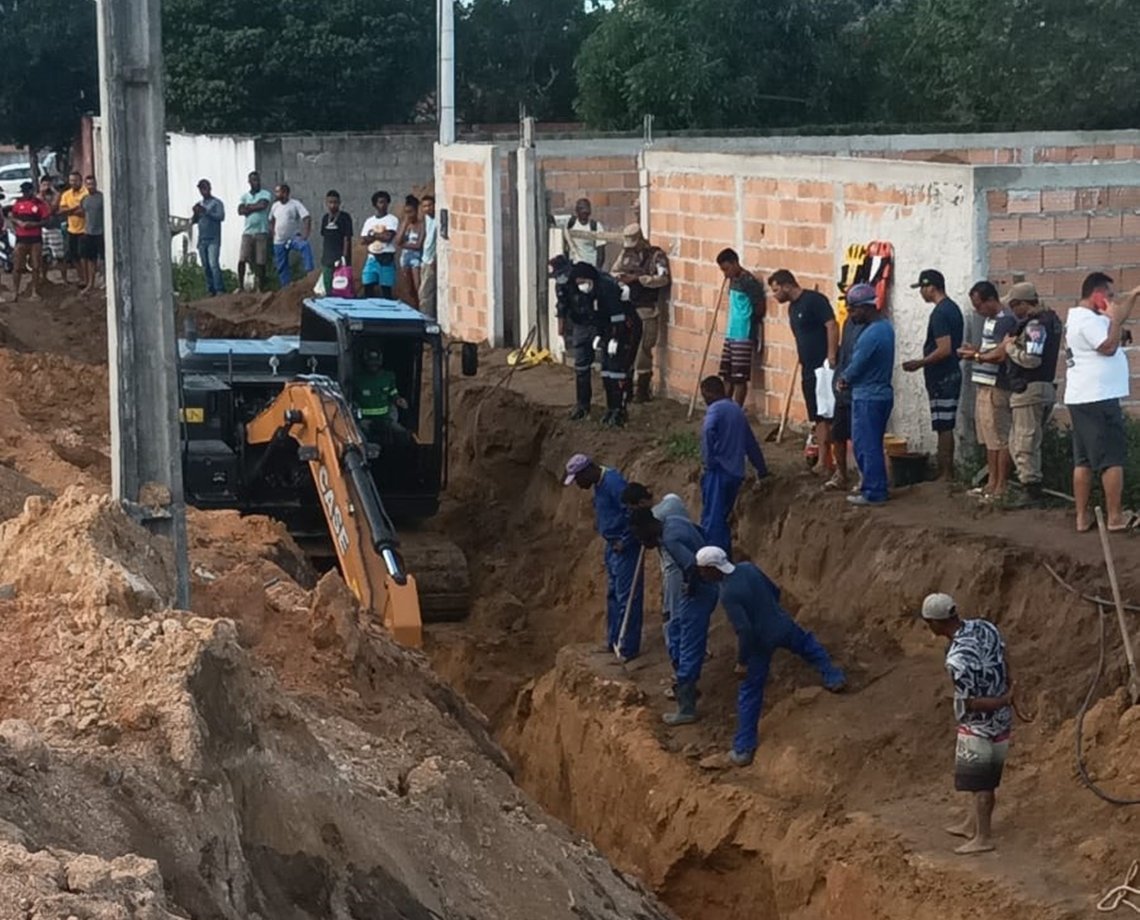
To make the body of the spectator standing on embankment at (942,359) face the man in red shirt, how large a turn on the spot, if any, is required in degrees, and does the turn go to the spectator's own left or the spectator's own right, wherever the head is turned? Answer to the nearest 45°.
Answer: approximately 45° to the spectator's own right

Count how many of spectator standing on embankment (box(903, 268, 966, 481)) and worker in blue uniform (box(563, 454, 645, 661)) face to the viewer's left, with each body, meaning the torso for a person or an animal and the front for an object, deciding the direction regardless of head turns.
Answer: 2

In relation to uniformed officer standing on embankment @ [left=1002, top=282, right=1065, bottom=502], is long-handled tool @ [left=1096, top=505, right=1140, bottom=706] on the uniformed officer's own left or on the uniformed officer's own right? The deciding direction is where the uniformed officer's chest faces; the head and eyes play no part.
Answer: on the uniformed officer's own left

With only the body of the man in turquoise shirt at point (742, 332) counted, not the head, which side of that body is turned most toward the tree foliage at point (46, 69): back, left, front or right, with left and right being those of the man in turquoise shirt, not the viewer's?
right

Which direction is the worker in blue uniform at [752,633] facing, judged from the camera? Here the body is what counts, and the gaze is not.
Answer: to the viewer's left

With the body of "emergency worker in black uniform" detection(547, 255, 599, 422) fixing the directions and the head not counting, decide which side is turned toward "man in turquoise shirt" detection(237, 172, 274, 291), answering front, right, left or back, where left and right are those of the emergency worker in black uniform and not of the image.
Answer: right

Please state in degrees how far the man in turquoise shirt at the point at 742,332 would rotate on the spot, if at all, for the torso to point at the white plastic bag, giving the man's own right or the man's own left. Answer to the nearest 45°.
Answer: approximately 45° to the man's own left

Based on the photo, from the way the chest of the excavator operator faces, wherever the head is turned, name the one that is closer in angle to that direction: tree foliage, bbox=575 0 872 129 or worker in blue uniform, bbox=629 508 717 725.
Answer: the worker in blue uniform
